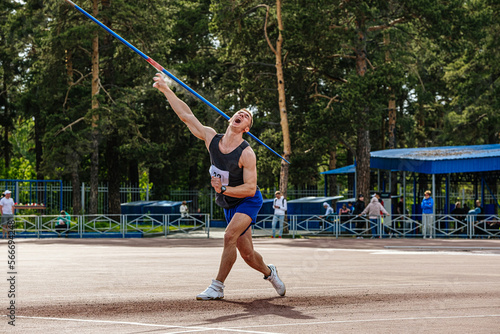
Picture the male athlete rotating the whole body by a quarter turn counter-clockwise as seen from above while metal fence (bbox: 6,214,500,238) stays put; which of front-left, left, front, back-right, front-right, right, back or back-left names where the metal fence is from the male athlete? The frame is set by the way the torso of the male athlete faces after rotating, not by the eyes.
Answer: back-left

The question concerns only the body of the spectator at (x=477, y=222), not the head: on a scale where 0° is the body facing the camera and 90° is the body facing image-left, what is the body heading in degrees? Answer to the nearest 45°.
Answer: approximately 45°

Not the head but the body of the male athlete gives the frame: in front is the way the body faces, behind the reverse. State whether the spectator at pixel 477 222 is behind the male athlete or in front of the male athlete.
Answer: behind

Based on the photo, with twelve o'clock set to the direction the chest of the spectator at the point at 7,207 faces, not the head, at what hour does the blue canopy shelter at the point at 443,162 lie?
The blue canopy shelter is roughly at 9 o'clock from the spectator.

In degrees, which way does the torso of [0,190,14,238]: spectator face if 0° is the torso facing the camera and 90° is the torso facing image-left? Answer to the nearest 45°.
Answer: approximately 0°

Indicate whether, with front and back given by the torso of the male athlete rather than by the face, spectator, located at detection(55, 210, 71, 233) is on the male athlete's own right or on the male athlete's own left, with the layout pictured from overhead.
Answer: on the male athlete's own right

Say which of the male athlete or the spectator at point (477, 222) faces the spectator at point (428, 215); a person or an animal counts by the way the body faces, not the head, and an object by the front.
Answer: the spectator at point (477, 222)

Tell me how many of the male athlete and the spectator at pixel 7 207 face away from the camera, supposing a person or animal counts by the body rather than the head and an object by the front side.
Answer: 0

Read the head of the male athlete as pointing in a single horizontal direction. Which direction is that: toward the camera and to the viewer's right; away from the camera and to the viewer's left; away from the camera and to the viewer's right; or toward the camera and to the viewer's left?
toward the camera and to the viewer's left

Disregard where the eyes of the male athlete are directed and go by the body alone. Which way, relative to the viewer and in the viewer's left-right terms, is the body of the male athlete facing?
facing the viewer and to the left of the viewer

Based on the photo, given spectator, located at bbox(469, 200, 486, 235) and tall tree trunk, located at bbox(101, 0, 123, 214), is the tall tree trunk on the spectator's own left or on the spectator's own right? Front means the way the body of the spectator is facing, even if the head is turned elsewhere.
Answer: on the spectator's own right
